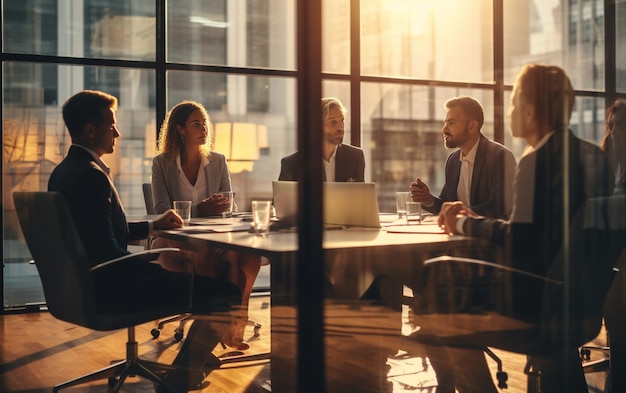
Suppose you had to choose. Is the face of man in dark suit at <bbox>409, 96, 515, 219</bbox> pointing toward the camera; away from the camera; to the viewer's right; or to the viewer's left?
to the viewer's left

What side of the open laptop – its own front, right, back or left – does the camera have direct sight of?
back

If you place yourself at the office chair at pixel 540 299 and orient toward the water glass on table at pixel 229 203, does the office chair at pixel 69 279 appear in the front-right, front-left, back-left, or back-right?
front-left

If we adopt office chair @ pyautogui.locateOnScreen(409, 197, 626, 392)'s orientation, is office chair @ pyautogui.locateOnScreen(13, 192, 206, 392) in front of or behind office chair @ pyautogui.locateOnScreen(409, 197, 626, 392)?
in front

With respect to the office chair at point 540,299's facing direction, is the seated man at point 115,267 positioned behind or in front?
in front

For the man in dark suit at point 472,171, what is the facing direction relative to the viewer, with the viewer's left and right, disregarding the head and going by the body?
facing the viewer and to the left of the viewer

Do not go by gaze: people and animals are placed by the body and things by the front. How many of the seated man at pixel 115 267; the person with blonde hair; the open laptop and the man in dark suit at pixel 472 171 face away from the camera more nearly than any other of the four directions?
1

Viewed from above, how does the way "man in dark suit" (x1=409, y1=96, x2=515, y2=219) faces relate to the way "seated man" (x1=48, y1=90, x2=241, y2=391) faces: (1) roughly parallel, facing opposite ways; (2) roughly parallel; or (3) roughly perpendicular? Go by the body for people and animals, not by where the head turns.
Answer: roughly parallel, facing opposite ways

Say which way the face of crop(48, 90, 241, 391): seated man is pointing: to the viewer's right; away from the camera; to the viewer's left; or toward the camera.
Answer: to the viewer's right

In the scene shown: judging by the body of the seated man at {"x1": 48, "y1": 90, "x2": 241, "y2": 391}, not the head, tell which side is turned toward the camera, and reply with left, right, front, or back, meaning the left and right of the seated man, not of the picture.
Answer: right

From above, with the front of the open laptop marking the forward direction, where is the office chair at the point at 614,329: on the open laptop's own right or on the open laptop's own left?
on the open laptop's own right

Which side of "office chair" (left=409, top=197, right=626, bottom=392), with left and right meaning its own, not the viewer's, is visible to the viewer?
left

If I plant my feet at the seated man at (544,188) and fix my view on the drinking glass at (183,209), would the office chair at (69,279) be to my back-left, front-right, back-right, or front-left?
front-left

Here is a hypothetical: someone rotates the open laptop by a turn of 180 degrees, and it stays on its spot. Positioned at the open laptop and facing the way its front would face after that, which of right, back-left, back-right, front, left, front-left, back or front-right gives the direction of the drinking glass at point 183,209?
back-right
